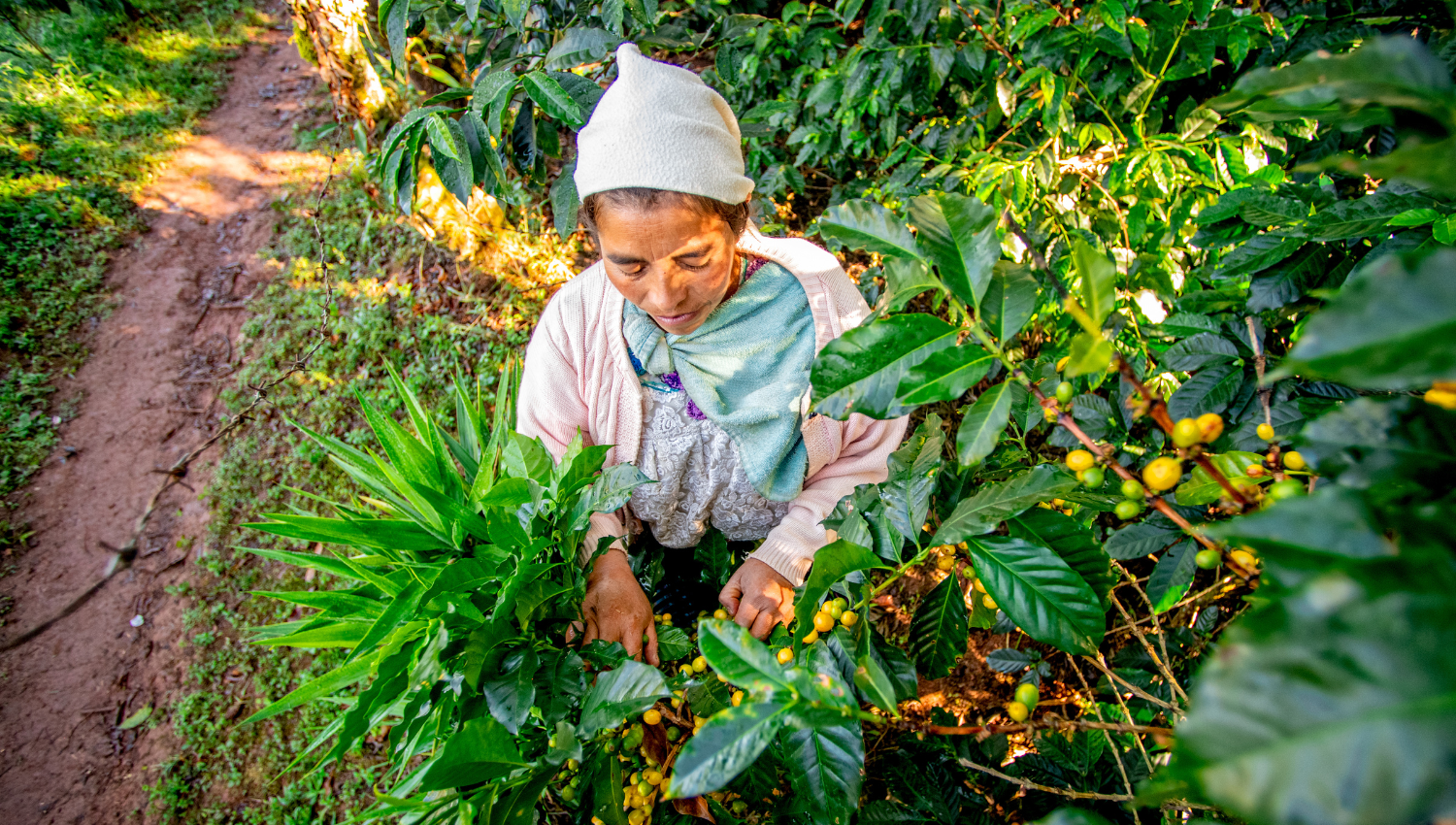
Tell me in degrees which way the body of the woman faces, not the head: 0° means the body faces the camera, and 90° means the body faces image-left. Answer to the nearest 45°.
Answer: approximately 0°
